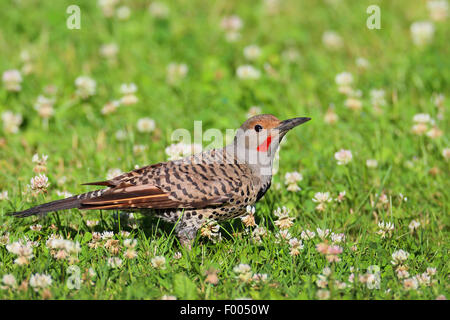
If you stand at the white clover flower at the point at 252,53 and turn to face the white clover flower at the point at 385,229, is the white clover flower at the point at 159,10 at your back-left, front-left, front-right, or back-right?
back-right

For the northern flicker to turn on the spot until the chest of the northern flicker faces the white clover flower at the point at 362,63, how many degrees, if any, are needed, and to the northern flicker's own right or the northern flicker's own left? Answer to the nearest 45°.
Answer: approximately 45° to the northern flicker's own left

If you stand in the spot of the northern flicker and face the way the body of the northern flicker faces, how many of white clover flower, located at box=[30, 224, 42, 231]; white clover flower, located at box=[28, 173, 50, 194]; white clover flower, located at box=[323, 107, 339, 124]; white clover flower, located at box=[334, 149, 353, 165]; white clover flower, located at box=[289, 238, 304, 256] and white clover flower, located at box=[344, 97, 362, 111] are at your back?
2

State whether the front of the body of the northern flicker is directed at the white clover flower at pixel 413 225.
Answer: yes

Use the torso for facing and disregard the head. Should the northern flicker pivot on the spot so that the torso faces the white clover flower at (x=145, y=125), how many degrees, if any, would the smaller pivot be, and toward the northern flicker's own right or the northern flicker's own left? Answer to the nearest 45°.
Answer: approximately 90° to the northern flicker's own left

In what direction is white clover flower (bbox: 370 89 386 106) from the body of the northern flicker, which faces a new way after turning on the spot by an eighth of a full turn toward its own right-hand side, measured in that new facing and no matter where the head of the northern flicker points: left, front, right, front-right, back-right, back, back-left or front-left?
left

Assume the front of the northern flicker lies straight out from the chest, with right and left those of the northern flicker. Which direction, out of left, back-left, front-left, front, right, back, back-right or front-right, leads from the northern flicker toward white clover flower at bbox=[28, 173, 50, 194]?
back

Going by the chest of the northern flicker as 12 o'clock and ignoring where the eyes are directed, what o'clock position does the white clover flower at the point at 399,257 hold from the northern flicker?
The white clover flower is roughly at 1 o'clock from the northern flicker.

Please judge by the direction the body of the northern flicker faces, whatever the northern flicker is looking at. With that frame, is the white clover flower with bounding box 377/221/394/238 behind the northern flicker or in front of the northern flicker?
in front

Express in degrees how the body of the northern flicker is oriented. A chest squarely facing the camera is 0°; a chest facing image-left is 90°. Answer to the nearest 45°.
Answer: approximately 270°

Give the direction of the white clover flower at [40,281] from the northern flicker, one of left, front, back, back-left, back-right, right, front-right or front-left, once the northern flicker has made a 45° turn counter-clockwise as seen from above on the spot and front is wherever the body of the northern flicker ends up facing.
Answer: back

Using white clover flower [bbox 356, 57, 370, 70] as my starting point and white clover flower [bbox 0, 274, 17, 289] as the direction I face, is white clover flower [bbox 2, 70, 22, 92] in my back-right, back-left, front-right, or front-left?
front-right

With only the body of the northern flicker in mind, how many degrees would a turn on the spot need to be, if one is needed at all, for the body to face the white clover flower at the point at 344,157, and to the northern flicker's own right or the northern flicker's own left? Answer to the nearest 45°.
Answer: approximately 45° to the northern flicker's own left
